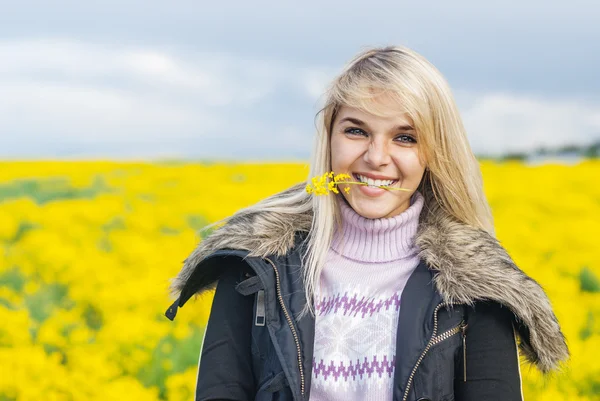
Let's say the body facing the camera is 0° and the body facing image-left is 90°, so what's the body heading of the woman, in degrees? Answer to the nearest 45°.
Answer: approximately 0°
